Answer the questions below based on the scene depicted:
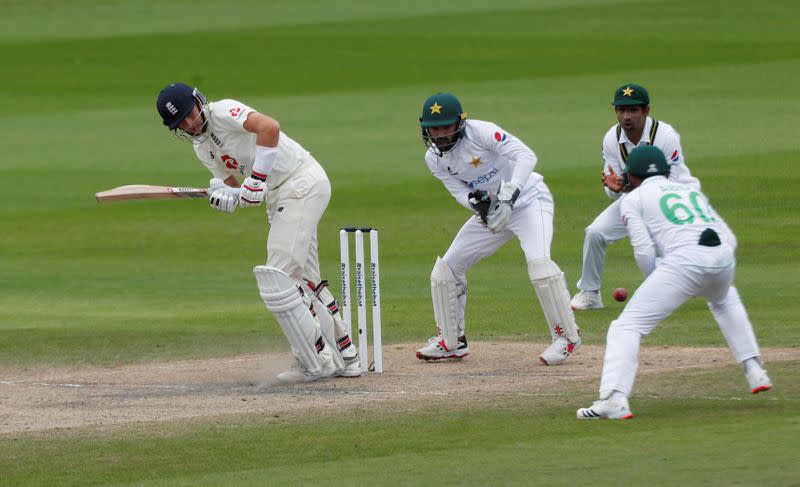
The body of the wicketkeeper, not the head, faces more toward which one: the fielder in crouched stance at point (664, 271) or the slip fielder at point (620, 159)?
the fielder in crouched stance

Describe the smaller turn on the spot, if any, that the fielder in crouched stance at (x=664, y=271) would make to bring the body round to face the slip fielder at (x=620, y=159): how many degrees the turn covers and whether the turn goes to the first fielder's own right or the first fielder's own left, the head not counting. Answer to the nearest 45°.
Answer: approximately 45° to the first fielder's own right

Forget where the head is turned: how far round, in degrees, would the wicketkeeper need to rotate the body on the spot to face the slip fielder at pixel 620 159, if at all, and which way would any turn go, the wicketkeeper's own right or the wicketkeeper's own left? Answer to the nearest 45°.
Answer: approximately 180°

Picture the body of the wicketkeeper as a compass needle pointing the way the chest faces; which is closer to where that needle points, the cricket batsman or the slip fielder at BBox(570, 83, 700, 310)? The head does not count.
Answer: the cricket batsman

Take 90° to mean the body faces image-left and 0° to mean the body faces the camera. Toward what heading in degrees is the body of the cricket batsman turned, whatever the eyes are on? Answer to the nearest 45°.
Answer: approximately 45°

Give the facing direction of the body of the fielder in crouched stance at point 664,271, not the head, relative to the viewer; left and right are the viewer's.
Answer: facing away from the viewer and to the left of the viewer
